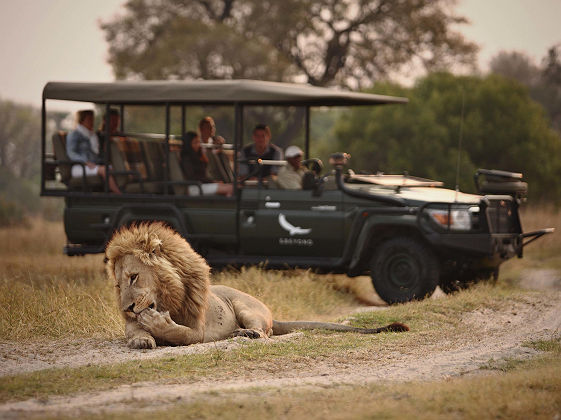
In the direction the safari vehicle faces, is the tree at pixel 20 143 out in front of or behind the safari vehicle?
behind

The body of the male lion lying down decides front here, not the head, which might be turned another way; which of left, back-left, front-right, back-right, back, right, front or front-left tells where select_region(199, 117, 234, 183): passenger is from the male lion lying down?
back-right

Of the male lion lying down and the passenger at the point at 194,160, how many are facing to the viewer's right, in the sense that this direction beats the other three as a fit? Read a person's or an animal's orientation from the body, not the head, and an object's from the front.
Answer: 1

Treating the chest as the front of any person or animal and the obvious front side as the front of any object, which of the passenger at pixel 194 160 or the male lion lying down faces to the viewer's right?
the passenger

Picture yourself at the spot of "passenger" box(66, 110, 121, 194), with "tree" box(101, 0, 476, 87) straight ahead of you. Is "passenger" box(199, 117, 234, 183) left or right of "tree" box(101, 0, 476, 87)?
right

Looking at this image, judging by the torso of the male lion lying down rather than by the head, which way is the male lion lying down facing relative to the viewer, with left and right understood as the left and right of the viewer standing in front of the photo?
facing the viewer and to the left of the viewer

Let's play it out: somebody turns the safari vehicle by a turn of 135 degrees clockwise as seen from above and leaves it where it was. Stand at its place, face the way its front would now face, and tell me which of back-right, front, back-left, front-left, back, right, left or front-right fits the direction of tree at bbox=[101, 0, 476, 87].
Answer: right

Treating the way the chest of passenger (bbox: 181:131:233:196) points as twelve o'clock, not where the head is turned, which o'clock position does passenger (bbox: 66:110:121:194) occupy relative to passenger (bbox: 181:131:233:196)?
passenger (bbox: 66:110:121:194) is roughly at 6 o'clock from passenger (bbox: 181:131:233:196).

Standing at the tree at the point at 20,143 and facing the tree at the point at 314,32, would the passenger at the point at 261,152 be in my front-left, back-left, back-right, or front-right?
front-right

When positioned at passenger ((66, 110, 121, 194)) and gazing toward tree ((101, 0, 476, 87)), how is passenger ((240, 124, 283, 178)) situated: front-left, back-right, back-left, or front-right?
front-right

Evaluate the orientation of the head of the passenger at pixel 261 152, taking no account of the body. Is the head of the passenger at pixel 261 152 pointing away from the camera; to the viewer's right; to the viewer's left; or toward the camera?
toward the camera

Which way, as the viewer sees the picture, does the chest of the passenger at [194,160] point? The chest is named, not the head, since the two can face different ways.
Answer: to the viewer's right

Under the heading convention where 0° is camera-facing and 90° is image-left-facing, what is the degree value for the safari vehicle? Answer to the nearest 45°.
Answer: approximately 315°
